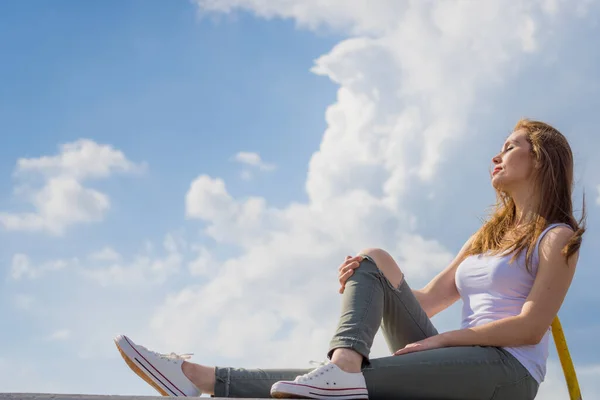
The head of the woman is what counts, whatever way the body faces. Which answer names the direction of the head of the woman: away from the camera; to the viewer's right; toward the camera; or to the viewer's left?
to the viewer's left

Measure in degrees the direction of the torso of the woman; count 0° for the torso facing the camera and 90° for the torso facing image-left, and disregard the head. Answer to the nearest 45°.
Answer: approximately 90°
